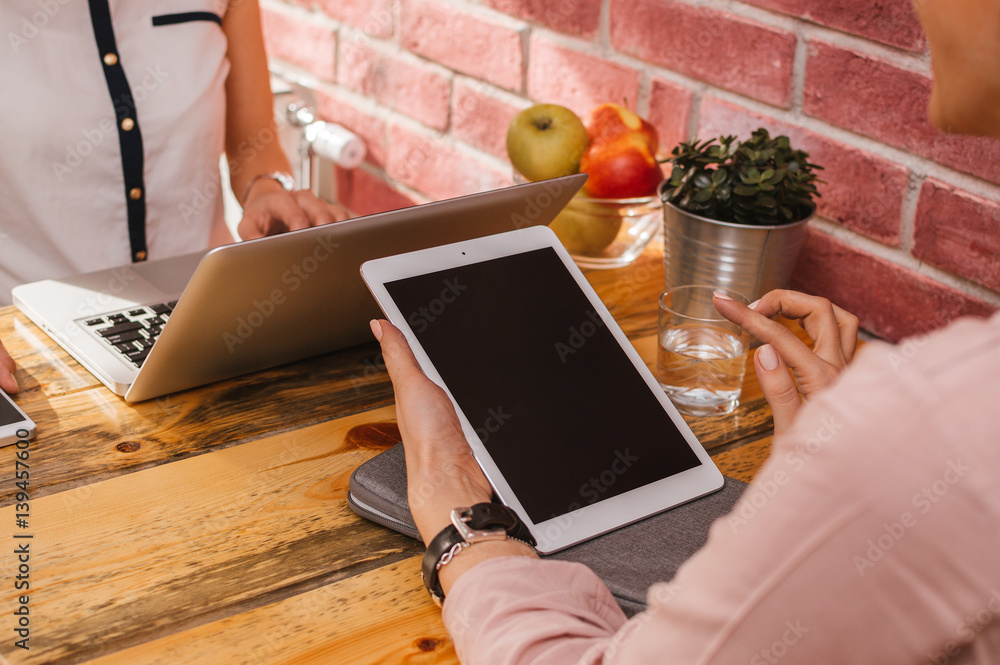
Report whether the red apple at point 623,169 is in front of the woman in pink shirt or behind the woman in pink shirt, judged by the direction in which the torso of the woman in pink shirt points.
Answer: in front

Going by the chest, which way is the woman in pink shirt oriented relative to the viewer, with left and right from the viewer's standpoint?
facing away from the viewer and to the left of the viewer

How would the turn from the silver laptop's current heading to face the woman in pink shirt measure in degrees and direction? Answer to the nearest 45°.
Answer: approximately 180°

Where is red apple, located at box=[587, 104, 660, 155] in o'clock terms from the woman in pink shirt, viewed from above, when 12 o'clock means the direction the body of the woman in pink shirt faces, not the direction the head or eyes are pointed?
The red apple is roughly at 1 o'clock from the woman in pink shirt.

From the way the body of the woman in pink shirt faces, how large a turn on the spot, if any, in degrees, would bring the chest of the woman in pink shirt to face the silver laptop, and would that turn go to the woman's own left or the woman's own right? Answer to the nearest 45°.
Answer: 0° — they already face it

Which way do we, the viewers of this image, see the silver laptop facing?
facing away from the viewer and to the left of the viewer

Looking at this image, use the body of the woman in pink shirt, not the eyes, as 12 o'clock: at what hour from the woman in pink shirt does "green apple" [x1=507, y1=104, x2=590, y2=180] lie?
The green apple is roughly at 1 o'clock from the woman in pink shirt.
